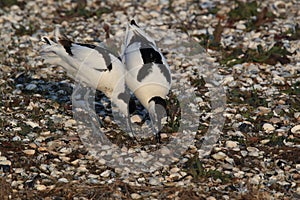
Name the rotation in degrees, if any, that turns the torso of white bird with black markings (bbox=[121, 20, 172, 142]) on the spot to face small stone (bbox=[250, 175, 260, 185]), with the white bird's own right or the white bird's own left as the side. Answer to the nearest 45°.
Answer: approximately 45° to the white bird's own left

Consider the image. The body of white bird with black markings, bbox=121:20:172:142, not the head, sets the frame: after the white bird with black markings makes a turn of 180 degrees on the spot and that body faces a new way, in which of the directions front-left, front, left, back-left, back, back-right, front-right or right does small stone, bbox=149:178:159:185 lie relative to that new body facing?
back

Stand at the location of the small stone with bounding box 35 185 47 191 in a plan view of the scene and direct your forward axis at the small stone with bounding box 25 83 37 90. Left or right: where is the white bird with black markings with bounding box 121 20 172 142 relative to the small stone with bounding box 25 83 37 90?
right

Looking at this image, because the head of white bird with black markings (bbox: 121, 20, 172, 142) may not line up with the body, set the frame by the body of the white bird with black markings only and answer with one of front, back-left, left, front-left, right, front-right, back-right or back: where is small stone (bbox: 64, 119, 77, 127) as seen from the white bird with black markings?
right

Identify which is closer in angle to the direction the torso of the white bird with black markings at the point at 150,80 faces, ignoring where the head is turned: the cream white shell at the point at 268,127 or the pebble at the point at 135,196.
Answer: the pebble

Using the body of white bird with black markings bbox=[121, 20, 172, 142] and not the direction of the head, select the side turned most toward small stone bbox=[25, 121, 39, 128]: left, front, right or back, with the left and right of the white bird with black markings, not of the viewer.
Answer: right

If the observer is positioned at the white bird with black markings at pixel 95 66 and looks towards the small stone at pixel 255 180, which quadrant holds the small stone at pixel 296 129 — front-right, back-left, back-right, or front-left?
front-left

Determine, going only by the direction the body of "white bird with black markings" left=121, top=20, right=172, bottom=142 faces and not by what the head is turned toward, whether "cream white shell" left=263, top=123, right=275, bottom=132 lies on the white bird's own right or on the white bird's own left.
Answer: on the white bird's own left

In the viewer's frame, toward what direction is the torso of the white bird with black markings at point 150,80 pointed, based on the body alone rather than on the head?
toward the camera

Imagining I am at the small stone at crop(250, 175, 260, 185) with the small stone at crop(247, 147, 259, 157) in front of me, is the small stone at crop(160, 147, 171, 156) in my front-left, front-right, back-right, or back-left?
front-left

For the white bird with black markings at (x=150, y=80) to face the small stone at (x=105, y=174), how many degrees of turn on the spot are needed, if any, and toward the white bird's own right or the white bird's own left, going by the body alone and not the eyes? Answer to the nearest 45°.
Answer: approximately 45° to the white bird's own right

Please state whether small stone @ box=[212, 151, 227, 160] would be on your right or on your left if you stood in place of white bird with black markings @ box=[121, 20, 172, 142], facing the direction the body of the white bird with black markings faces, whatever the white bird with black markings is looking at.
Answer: on your left

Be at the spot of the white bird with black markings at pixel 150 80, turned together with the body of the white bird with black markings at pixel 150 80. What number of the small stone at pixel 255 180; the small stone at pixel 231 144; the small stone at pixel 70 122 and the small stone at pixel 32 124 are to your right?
2
